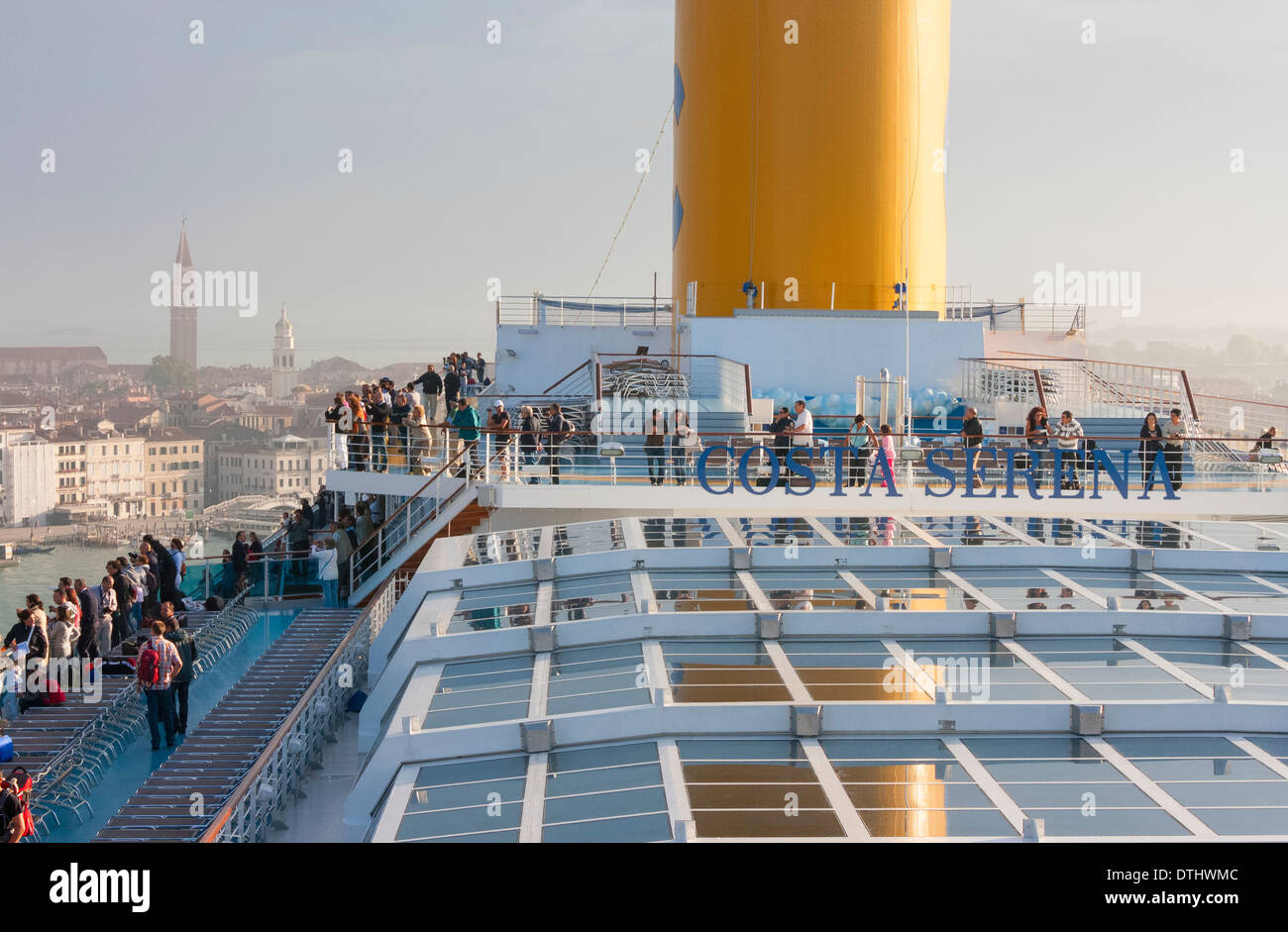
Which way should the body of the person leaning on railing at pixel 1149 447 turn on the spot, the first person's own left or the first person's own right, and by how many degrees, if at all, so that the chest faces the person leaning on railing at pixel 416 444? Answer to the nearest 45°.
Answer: approximately 90° to the first person's own right

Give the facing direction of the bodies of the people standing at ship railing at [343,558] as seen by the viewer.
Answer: to the viewer's left

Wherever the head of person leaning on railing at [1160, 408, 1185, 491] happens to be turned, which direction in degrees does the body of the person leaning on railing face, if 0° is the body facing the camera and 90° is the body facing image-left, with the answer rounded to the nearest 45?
approximately 0°

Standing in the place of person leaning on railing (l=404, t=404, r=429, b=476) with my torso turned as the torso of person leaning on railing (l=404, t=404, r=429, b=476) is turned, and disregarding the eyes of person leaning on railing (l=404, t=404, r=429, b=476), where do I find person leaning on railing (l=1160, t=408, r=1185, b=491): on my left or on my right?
on my left

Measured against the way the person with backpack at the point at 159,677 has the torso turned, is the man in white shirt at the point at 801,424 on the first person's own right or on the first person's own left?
on the first person's own right

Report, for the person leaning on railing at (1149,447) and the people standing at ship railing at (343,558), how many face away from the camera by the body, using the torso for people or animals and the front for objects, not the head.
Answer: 0

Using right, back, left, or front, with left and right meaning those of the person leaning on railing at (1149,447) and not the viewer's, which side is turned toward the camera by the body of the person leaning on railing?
front

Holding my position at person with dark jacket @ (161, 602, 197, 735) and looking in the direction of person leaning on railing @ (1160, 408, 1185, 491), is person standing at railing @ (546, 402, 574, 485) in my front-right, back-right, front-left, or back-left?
front-left

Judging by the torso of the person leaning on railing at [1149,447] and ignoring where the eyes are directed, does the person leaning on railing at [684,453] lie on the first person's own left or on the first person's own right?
on the first person's own right

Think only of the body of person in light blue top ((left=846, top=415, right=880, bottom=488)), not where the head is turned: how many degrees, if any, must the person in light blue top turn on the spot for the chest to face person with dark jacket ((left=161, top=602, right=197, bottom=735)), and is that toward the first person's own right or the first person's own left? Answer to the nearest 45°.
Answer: approximately 45° to the first person's own right

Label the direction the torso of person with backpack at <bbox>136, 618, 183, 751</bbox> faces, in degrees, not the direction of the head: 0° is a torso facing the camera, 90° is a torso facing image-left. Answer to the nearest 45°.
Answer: approximately 180°
